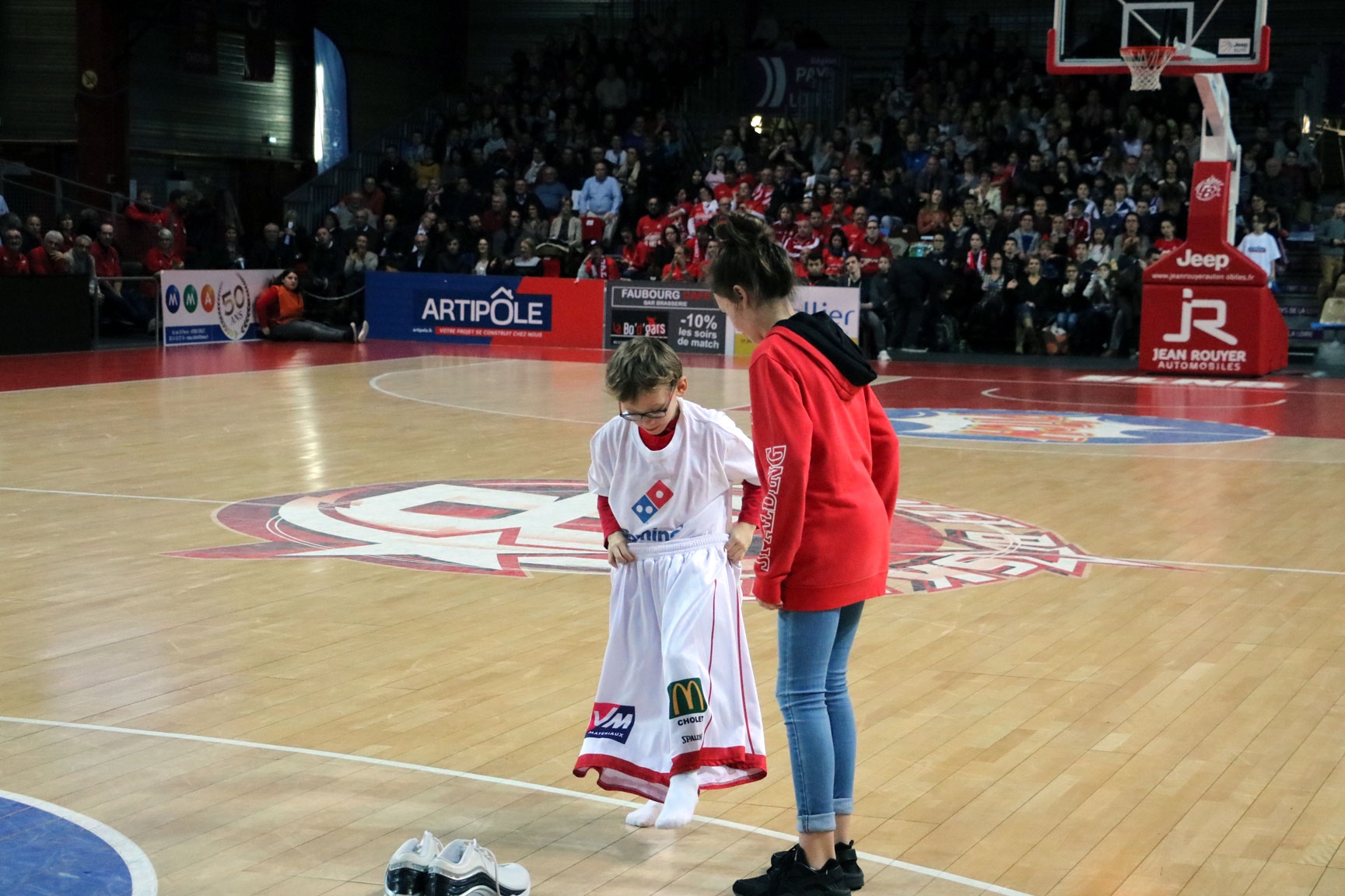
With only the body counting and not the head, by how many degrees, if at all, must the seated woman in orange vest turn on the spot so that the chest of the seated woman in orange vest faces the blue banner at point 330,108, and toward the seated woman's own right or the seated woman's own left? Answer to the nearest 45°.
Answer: approximately 90° to the seated woman's own left

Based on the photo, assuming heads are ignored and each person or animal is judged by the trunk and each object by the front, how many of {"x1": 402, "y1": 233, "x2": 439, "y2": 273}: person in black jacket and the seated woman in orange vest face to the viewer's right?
1

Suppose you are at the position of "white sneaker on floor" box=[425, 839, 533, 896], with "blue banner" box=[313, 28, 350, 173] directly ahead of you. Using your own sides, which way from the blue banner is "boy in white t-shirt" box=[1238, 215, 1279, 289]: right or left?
right

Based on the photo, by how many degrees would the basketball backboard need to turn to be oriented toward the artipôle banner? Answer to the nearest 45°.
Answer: approximately 90° to its right

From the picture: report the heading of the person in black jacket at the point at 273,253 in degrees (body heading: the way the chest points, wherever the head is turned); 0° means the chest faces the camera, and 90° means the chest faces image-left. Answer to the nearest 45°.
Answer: approximately 0°

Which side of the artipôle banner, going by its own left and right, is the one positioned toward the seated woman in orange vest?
right

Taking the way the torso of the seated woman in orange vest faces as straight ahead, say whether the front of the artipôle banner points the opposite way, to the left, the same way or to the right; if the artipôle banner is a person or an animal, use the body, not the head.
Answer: to the right

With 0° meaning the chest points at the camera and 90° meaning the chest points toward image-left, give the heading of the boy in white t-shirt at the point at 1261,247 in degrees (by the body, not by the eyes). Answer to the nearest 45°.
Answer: approximately 0°

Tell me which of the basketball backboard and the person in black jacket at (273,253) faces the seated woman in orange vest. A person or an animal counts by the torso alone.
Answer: the person in black jacket

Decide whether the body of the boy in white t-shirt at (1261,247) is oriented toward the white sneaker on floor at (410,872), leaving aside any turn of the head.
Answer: yes

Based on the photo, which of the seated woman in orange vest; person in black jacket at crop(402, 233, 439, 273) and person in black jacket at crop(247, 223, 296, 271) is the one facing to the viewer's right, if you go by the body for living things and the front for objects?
the seated woman in orange vest
